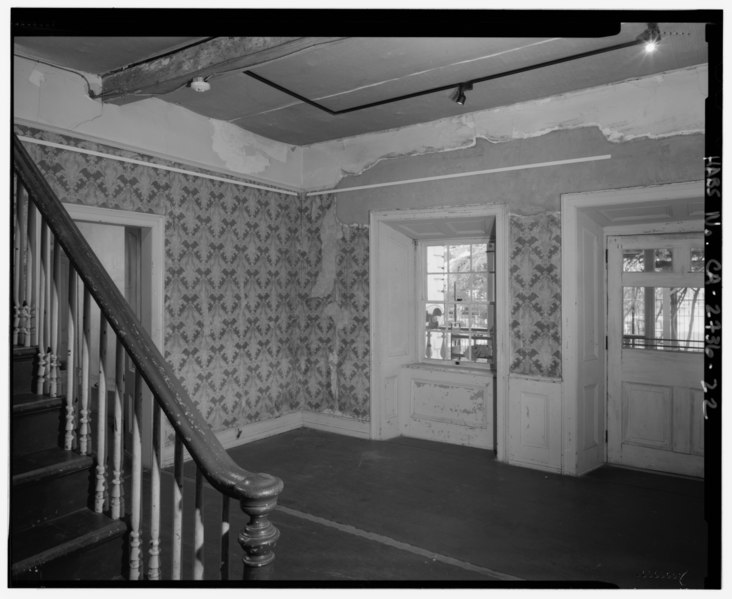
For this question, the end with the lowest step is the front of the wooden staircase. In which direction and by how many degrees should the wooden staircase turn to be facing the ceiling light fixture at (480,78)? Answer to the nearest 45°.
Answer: approximately 45° to its left

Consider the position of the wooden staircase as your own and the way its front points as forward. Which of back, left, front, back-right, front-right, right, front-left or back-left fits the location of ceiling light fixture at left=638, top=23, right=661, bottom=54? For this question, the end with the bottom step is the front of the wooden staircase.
front-left

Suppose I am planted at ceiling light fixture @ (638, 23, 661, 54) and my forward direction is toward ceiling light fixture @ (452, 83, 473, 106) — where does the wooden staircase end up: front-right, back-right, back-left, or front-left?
front-left

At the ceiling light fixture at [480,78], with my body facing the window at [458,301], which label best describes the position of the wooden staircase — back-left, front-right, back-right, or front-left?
back-left

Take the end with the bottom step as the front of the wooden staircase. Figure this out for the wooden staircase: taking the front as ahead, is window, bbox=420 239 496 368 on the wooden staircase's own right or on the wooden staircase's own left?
on the wooden staircase's own left

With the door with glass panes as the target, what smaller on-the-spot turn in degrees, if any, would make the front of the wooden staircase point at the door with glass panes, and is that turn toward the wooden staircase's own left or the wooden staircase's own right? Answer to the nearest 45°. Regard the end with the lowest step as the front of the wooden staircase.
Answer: approximately 45° to the wooden staircase's own left
